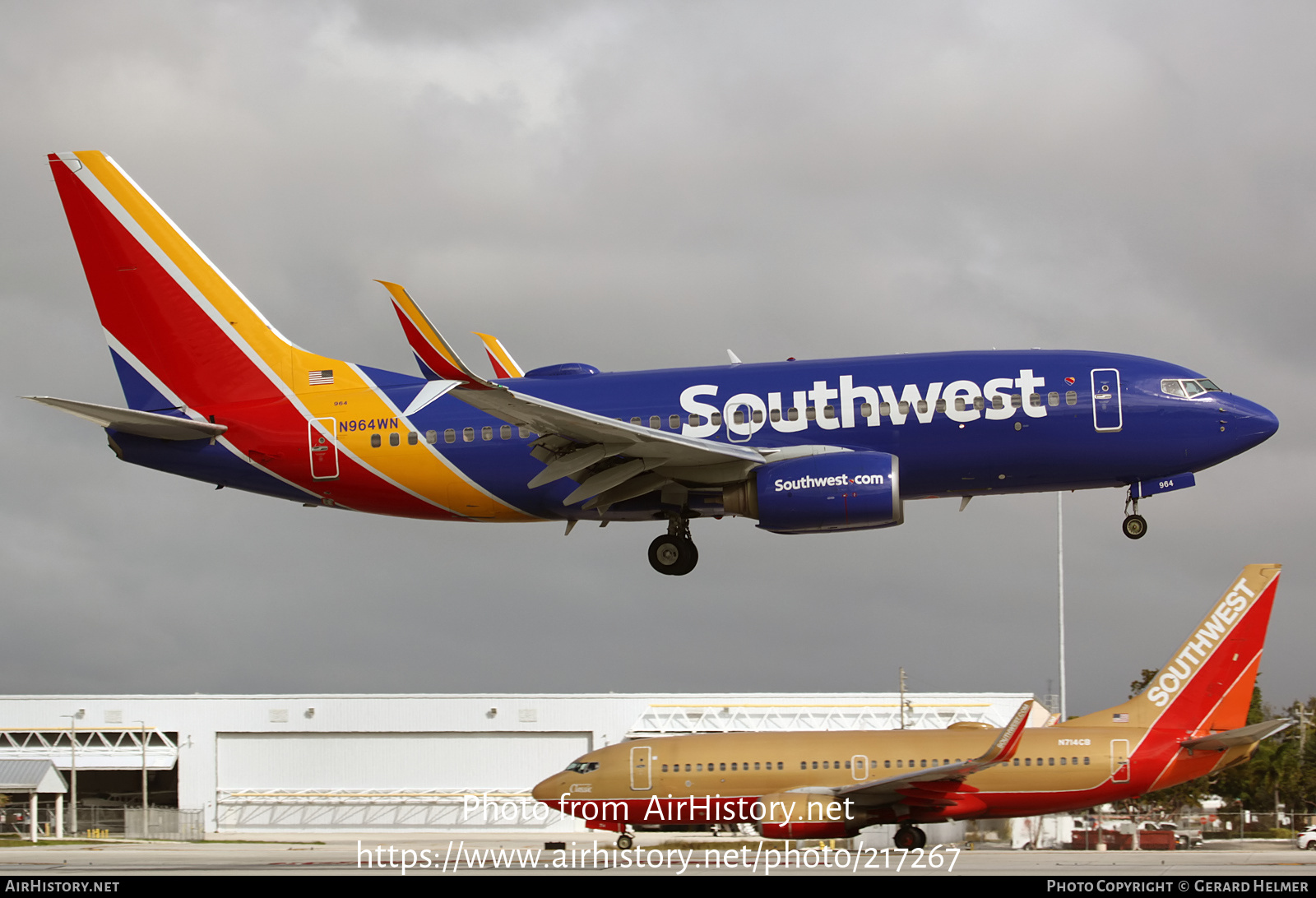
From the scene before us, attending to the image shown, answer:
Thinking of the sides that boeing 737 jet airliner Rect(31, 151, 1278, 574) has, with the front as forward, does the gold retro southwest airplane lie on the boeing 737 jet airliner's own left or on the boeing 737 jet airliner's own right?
on the boeing 737 jet airliner's own left

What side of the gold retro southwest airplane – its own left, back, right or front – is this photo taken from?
left

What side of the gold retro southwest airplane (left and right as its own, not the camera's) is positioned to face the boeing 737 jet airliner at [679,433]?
left

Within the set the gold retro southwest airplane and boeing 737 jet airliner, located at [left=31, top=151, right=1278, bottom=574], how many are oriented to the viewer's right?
1

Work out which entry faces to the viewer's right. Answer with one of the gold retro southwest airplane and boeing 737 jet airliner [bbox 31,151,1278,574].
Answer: the boeing 737 jet airliner

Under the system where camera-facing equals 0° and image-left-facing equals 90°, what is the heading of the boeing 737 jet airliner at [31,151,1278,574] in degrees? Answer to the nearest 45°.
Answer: approximately 270°

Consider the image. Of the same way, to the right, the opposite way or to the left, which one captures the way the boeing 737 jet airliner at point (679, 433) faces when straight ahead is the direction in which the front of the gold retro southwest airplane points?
the opposite way
